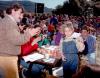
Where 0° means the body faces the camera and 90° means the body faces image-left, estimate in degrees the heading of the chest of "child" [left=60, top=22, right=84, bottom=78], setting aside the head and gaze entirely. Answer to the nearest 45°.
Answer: approximately 0°

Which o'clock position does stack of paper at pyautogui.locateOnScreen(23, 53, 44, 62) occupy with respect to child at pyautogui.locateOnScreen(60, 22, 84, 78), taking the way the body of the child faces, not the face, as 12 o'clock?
The stack of paper is roughly at 2 o'clock from the child.
